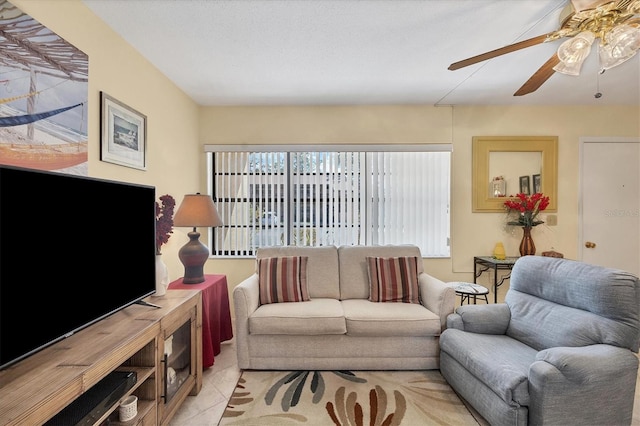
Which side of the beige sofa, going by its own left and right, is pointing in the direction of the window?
back

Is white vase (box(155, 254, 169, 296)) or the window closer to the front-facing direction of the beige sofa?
the white vase

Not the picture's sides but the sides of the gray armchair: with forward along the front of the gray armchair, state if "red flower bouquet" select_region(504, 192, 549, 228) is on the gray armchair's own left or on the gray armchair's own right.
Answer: on the gray armchair's own right

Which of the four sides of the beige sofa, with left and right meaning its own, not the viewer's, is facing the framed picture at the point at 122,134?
right

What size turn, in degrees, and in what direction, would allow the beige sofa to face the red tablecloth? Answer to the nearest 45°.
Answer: approximately 90° to its right

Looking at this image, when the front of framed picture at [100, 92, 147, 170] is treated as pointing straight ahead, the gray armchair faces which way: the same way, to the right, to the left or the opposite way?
the opposite way

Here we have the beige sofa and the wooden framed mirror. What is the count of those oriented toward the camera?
2

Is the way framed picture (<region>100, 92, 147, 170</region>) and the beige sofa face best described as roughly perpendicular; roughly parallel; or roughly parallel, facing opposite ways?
roughly perpendicular

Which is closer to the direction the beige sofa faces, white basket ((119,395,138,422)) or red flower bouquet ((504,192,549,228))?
the white basket

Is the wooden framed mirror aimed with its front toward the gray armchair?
yes

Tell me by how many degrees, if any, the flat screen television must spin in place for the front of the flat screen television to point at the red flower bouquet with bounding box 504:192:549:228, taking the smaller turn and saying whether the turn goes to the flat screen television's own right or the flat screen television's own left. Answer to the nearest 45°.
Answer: approximately 45° to the flat screen television's own left
